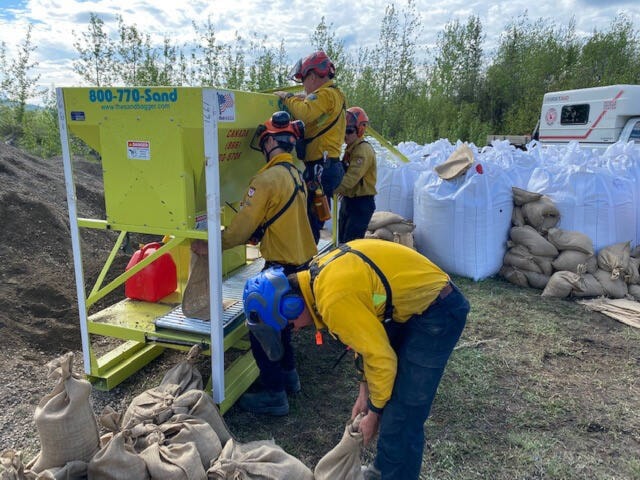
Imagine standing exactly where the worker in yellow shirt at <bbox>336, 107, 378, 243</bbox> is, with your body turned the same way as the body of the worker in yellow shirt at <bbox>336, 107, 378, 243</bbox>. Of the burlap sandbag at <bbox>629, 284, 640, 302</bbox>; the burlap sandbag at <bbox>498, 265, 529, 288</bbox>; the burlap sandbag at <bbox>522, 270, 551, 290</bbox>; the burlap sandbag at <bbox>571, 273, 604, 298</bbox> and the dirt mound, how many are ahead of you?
1

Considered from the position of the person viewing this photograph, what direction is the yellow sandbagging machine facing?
facing to the right of the viewer

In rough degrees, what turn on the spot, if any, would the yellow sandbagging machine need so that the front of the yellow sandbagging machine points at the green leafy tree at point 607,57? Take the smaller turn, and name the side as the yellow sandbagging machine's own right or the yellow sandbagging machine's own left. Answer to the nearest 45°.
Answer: approximately 45° to the yellow sandbagging machine's own left

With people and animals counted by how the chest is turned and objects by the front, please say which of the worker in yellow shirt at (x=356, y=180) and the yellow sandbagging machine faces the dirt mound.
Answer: the worker in yellow shirt

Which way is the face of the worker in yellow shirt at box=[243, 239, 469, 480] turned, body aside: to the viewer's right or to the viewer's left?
to the viewer's left

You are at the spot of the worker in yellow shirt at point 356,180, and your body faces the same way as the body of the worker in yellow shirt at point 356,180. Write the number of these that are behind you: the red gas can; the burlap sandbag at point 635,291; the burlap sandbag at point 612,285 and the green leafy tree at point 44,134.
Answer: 2

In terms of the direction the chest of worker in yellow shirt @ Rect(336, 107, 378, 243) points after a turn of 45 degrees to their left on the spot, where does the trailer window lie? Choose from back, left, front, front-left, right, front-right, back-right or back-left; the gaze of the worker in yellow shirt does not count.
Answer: back

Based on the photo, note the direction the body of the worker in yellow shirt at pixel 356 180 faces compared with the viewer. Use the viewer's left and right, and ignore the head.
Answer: facing to the left of the viewer

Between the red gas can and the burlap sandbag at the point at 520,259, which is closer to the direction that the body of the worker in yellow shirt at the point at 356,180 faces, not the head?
the red gas can

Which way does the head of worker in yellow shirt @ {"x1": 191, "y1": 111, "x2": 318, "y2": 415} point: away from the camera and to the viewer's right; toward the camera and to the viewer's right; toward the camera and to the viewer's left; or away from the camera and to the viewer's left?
away from the camera and to the viewer's left

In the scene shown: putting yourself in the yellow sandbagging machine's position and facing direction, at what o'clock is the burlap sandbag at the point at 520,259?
The burlap sandbag is roughly at 11 o'clock from the yellow sandbagging machine.

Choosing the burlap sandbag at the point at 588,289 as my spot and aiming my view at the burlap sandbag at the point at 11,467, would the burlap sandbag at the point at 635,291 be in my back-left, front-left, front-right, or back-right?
back-left
